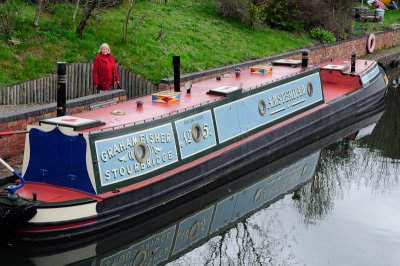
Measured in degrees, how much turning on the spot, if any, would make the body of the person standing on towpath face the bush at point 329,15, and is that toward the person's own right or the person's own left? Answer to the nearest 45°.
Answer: approximately 135° to the person's own left

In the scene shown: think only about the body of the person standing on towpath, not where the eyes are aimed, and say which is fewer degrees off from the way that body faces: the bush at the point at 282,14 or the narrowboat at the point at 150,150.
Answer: the narrowboat

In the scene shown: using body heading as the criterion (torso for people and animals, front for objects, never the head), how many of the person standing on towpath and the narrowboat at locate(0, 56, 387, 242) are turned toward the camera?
1

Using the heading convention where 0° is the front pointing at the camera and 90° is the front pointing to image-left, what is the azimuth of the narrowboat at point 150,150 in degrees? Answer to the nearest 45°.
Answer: approximately 225°

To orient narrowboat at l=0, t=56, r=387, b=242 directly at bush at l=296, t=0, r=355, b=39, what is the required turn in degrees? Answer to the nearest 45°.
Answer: approximately 45° to its left

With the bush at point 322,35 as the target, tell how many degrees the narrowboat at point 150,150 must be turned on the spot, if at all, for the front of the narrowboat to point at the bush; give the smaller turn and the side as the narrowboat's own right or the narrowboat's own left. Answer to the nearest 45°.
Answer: approximately 45° to the narrowboat's own left

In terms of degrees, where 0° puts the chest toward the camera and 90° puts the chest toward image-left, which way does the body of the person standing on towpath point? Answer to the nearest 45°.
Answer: approximately 0°
